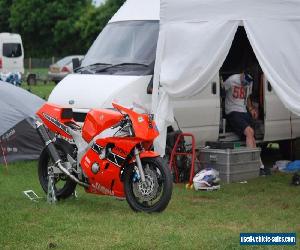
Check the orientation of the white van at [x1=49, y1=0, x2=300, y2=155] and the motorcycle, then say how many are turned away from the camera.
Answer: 0

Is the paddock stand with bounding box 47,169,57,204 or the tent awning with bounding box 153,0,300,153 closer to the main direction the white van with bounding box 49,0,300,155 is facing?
the paddock stand

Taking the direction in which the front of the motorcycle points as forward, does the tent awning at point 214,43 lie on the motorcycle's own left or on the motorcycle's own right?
on the motorcycle's own left

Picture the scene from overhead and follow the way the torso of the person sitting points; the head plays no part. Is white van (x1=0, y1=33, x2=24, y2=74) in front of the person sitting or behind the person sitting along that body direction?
behind

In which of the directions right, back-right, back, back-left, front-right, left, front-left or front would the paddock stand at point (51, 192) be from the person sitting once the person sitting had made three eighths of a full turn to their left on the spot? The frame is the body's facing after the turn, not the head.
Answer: back-left

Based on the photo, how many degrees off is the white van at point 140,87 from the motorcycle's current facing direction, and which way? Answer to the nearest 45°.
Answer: approximately 135° to its left

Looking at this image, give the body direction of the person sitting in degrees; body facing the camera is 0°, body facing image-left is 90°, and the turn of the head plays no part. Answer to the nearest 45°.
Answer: approximately 315°
